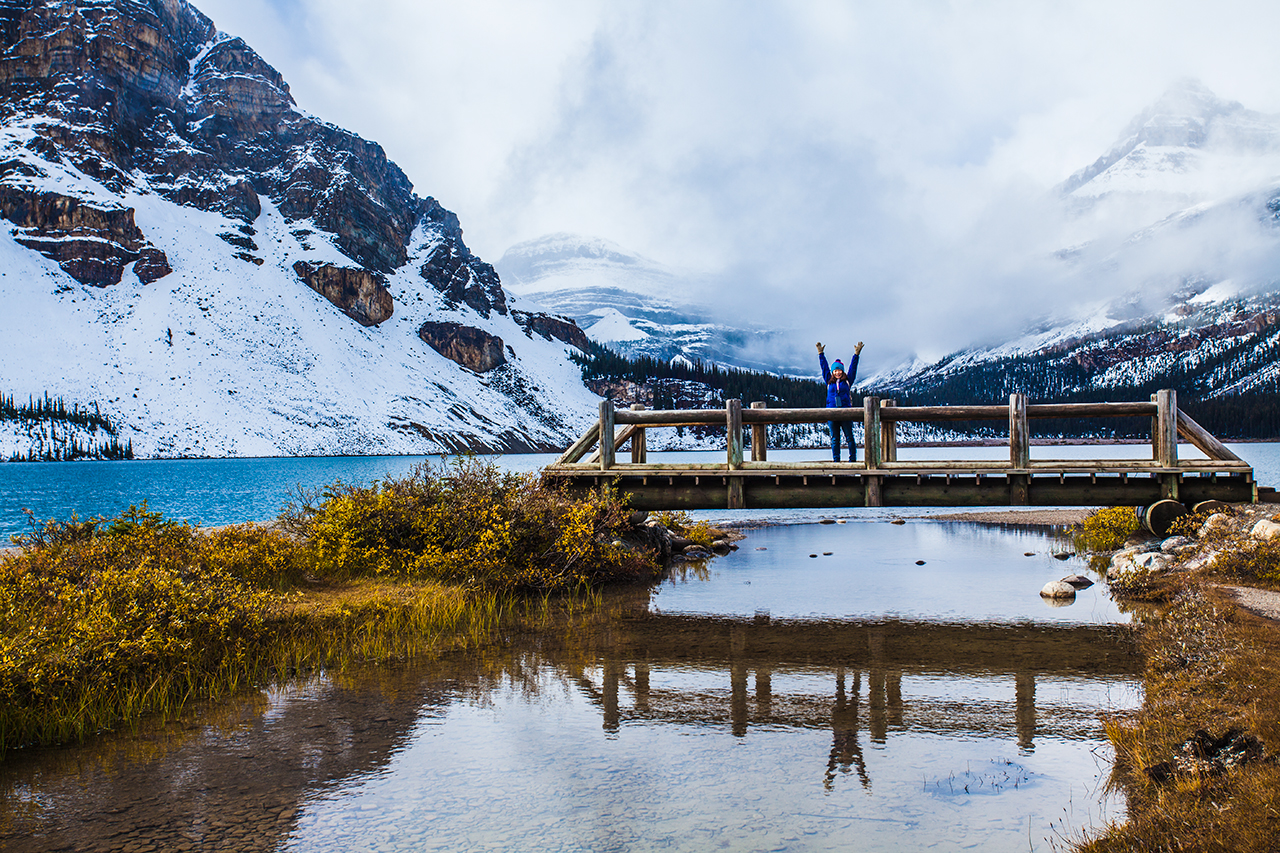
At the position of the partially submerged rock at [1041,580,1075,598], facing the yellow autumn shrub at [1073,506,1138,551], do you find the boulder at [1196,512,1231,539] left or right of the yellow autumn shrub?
right

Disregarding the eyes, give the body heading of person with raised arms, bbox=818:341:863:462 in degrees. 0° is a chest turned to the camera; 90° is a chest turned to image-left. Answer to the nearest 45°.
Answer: approximately 0°

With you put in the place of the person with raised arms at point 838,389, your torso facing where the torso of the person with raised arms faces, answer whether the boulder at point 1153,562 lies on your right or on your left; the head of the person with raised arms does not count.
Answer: on your left

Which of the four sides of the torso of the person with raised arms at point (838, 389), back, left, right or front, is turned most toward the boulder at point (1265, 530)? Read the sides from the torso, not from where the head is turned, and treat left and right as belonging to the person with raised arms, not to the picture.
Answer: left

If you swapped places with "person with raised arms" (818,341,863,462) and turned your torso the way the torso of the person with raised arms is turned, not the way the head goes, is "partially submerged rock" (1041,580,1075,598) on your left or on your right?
on your left

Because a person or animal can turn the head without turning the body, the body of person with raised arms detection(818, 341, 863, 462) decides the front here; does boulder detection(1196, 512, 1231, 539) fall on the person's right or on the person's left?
on the person's left
